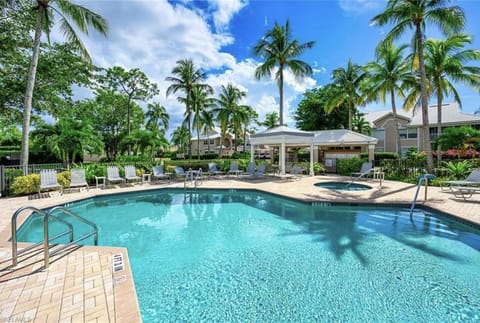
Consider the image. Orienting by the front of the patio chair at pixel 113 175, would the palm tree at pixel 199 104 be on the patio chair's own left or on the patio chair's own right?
on the patio chair's own left

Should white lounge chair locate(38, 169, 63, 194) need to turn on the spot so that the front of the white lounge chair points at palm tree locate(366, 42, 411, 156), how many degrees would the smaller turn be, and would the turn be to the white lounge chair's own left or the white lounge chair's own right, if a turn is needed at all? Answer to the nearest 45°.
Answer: approximately 90° to the white lounge chair's own left

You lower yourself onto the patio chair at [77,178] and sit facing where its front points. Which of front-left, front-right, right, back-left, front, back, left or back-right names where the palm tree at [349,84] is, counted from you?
left

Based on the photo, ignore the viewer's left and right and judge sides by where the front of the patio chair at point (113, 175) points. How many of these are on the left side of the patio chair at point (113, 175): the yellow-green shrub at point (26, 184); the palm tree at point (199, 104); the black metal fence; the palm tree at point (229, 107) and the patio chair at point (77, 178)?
2

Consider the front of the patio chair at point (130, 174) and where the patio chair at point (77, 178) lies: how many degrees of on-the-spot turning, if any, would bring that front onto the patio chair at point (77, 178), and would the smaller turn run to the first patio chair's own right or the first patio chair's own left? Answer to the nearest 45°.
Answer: approximately 90° to the first patio chair's own right

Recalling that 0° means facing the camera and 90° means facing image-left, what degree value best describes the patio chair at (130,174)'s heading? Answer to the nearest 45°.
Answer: approximately 315°

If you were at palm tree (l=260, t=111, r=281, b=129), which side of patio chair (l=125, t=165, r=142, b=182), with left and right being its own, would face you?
left

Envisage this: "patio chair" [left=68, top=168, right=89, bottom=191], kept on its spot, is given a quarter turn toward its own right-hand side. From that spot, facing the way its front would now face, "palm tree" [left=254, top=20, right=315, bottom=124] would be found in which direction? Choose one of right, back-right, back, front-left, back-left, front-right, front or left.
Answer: back

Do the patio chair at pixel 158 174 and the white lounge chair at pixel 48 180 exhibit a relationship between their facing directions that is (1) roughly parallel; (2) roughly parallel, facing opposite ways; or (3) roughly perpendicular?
roughly parallel

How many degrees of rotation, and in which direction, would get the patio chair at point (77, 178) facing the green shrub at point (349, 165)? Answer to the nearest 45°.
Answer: approximately 90° to its left

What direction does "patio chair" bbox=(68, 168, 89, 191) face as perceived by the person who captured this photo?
facing the viewer

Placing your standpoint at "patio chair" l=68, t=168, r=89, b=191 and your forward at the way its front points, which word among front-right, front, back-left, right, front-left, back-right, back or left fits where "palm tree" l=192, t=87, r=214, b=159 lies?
back-left

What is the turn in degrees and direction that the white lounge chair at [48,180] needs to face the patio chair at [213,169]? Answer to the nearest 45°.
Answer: approximately 90° to its left

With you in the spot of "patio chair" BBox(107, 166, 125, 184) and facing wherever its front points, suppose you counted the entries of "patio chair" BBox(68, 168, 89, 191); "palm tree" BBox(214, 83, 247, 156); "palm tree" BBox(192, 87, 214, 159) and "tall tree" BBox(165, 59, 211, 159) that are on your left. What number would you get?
3

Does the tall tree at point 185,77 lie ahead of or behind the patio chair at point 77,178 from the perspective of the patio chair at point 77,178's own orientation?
behind

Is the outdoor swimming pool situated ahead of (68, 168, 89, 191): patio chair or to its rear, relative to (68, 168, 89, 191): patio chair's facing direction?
ahead

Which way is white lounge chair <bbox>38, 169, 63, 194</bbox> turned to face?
toward the camera

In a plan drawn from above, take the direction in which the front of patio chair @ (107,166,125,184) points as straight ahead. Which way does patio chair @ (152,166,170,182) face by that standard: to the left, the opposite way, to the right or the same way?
the same way

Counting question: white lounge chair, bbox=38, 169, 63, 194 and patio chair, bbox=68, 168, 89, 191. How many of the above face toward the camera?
2
